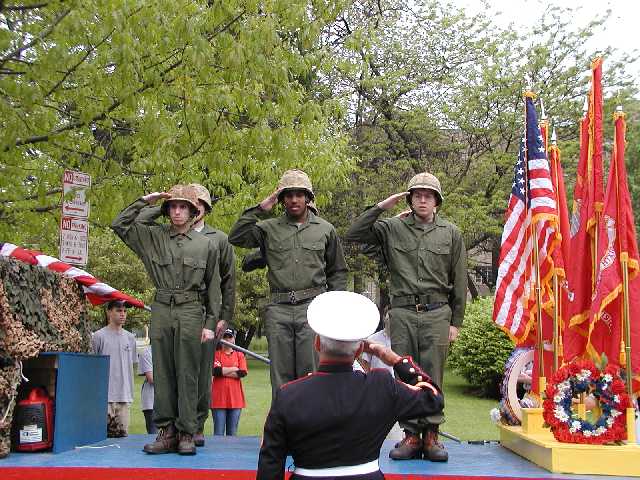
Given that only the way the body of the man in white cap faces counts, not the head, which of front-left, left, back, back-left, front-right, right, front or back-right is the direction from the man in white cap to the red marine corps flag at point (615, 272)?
front-right

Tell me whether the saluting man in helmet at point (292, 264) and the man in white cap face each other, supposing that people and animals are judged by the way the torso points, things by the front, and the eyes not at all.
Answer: yes

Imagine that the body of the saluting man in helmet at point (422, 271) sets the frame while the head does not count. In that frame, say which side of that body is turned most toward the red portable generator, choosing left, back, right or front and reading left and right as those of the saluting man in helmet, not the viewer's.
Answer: right

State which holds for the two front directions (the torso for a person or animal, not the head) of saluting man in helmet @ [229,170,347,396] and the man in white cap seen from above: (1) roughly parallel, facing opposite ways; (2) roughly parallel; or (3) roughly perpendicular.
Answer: roughly parallel, facing opposite ways

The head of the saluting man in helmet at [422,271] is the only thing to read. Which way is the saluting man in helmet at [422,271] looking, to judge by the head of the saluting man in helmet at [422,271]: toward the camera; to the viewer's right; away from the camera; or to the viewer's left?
toward the camera

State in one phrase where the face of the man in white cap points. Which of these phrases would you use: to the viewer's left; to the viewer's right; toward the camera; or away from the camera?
away from the camera

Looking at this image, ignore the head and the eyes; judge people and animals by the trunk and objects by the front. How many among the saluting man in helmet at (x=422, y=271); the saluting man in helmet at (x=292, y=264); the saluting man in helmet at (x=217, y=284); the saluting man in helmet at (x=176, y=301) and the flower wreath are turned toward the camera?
5

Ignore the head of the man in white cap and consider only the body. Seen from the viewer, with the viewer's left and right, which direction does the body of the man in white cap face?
facing away from the viewer

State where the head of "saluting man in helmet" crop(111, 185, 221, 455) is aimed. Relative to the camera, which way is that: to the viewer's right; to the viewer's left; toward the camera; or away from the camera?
toward the camera

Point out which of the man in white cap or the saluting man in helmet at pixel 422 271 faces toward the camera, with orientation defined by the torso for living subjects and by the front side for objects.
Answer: the saluting man in helmet

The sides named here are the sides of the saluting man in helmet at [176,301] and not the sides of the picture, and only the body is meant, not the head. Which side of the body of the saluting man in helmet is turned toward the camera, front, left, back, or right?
front

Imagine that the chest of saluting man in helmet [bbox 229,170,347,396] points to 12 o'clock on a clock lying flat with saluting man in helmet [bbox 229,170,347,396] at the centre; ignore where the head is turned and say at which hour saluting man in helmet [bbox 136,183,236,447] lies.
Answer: saluting man in helmet [bbox 136,183,236,447] is roughly at 4 o'clock from saluting man in helmet [bbox 229,170,347,396].

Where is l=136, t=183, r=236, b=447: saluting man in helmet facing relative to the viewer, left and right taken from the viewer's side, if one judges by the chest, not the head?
facing the viewer

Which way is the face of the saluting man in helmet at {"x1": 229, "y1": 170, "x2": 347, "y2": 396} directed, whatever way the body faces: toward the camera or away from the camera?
toward the camera

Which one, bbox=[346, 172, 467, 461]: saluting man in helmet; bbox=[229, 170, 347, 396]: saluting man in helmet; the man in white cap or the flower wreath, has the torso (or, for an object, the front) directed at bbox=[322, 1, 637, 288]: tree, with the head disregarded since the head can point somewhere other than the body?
the man in white cap

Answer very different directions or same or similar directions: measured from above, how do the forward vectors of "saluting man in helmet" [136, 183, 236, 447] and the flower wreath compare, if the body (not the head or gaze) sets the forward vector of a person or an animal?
same or similar directions

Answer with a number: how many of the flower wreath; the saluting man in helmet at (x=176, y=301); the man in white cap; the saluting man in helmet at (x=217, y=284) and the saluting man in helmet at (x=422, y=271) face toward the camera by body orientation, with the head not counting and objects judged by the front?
4

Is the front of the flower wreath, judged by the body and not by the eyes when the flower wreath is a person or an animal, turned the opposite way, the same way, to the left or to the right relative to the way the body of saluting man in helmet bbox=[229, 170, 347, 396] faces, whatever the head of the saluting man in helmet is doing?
the same way

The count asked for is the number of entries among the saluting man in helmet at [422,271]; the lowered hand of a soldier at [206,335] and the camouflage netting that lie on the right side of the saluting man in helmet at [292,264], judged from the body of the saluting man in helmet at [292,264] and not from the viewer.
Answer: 2

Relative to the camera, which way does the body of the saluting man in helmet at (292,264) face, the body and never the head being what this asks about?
toward the camera

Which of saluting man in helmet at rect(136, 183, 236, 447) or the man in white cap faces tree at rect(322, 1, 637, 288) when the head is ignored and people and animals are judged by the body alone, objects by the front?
the man in white cap

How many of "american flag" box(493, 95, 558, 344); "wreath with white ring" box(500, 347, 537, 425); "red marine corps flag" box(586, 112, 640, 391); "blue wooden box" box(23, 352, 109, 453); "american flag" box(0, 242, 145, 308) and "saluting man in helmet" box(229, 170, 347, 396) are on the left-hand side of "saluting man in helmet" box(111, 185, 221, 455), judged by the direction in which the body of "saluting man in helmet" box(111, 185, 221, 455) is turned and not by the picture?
4
